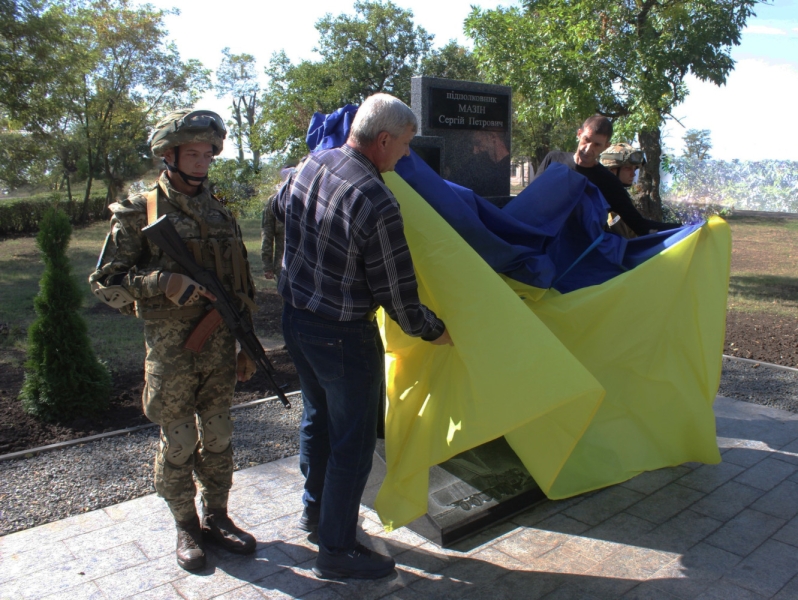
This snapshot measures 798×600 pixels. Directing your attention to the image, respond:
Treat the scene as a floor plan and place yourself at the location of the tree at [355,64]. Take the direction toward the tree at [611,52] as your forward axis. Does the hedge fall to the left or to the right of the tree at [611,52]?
right

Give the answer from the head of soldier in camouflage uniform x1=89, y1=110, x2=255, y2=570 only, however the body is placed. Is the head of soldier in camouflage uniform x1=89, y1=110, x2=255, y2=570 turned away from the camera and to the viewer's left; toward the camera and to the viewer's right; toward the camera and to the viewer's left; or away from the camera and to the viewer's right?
toward the camera and to the viewer's right

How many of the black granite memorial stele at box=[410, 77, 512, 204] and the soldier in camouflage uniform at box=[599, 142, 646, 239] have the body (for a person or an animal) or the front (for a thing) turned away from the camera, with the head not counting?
0

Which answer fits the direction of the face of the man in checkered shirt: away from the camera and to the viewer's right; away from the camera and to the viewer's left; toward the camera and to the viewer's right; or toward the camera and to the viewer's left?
away from the camera and to the viewer's right

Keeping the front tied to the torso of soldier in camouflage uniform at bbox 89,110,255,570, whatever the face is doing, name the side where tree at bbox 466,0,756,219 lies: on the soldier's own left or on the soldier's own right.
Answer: on the soldier's own left

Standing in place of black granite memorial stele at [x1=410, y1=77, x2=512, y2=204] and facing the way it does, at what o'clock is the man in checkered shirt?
The man in checkered shirt is roughly at 2 o'clock from the black granite memorial stele.

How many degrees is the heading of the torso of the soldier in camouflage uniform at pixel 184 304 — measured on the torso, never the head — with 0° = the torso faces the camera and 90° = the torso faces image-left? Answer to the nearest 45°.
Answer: approximately 315°

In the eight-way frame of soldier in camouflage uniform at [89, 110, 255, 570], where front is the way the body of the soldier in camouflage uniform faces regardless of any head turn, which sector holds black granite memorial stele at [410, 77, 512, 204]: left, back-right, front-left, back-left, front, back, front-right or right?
left

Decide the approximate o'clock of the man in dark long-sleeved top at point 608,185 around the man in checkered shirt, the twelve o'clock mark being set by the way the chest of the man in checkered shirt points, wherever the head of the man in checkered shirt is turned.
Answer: The man in dark long-sleeved top is roughly at 12 o'clock from the man in checkered shirt.

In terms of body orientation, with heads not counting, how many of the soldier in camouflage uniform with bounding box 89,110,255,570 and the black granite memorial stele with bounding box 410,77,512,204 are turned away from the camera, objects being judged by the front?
0

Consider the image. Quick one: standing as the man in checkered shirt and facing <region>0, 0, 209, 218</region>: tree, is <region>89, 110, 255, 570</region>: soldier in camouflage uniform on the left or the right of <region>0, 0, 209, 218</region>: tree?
left

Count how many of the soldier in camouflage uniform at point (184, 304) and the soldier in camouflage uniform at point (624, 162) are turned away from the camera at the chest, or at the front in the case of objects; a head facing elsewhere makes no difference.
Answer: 0

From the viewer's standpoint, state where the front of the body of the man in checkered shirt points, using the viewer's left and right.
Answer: facing away from the viewer and to the right of the viewer
